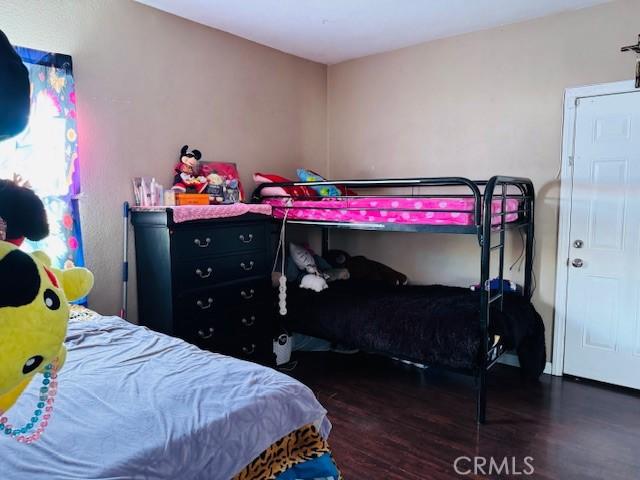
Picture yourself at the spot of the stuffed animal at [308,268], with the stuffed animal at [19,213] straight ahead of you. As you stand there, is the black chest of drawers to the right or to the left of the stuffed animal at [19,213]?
right

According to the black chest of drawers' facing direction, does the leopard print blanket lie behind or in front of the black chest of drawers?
in front

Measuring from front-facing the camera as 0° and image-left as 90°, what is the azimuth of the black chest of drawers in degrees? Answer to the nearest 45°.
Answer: approximately 315°

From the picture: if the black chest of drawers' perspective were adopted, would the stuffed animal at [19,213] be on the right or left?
on its right

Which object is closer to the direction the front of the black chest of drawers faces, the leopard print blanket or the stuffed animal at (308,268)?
the leopard print blanket

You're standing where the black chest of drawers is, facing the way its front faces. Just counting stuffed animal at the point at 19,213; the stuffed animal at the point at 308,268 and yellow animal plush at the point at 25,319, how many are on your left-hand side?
1

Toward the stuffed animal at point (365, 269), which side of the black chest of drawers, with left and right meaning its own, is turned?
left

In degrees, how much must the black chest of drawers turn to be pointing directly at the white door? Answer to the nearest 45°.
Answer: approximately 45° to its left
